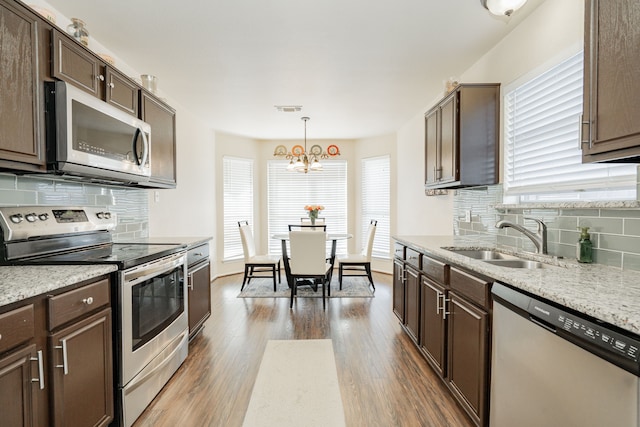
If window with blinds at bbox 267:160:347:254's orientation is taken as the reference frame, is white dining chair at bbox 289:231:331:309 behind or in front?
in front

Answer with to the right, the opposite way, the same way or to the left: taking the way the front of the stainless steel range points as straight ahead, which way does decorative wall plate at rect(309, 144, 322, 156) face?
to the right

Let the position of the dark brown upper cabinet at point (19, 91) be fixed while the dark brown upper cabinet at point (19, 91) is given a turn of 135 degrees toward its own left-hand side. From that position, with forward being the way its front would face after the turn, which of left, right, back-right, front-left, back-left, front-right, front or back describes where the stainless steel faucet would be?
back-right

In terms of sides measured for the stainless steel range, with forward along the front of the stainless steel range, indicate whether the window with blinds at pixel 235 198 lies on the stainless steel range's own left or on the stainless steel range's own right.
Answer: on the stainless steel range's own left

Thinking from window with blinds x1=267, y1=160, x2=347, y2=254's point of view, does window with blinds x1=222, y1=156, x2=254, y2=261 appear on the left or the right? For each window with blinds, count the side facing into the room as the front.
on its right

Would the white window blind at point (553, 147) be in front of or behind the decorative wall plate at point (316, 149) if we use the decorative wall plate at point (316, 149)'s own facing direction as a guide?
in front

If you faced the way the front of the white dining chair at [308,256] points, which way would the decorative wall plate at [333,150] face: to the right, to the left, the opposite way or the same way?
the opposite way

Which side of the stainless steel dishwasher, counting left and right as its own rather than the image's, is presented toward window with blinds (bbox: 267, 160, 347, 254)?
right

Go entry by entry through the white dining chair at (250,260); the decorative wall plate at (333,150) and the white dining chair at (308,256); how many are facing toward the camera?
1

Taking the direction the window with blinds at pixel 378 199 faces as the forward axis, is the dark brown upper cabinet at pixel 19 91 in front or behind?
in front

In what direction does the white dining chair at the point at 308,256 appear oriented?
away from the camera

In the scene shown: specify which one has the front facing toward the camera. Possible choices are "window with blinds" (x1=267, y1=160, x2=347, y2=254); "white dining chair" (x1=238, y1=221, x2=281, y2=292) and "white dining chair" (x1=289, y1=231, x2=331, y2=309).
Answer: the window with blinds

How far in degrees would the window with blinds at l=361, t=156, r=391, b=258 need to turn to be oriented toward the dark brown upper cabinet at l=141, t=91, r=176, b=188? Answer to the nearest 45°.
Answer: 0° — it already faces it

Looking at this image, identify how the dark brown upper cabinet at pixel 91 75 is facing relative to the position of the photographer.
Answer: facing the viewer and to the right of the viewer

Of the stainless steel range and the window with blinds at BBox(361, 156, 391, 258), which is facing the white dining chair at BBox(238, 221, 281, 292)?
the window with blinds
